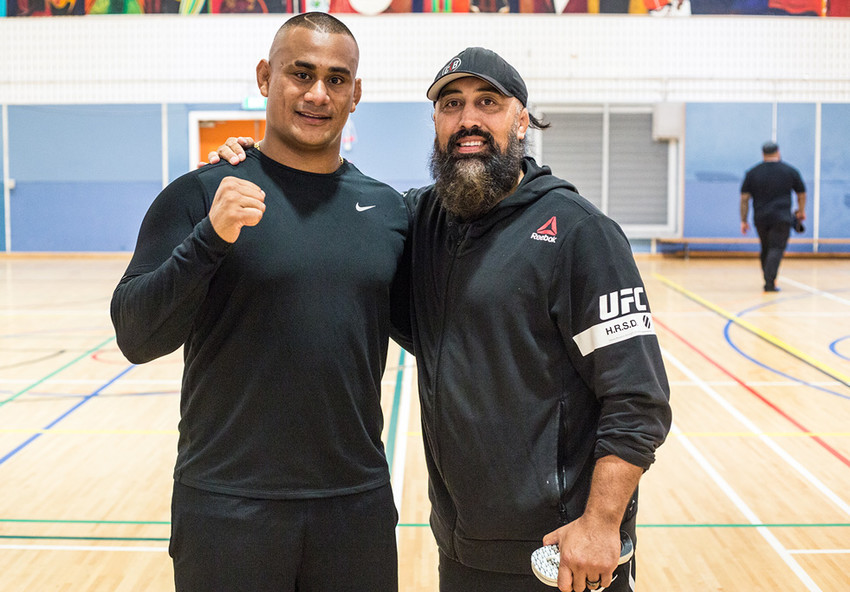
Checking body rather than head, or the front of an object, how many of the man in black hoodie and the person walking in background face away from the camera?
1

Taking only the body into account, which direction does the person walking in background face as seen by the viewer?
away from the camera

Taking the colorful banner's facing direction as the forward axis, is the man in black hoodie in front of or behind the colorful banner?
in front

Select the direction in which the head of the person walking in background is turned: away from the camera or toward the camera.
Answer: away from the camera

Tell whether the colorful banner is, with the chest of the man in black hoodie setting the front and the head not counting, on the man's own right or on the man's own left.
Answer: on the man's own right

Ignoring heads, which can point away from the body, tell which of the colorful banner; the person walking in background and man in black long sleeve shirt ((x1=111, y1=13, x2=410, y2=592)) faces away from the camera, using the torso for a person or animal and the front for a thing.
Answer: the person walking in background

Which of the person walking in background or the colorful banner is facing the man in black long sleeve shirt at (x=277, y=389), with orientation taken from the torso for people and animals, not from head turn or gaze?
the colorful banner
